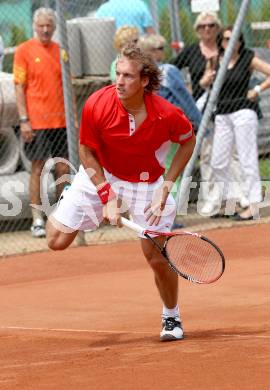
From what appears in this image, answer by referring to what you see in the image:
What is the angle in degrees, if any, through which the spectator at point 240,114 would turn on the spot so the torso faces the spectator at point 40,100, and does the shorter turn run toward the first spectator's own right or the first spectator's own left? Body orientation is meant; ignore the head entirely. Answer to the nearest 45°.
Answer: approximately 45° to the first spectator's own right

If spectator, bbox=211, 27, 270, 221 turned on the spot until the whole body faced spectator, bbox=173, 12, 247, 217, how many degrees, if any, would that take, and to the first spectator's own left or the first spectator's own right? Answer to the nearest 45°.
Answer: approximately 90° to the first spectator's own right

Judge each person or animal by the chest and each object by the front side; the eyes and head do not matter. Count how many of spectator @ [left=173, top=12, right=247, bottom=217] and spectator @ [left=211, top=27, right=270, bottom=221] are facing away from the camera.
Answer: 0

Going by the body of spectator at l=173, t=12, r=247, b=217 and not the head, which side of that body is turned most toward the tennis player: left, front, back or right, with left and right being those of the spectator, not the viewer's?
front

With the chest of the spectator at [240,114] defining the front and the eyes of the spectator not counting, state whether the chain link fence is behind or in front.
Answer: in front

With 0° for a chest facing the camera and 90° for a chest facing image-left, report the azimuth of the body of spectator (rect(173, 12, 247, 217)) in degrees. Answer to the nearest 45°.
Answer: approximately 0°

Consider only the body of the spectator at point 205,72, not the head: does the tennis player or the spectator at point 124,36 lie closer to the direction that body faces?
the tennis player
